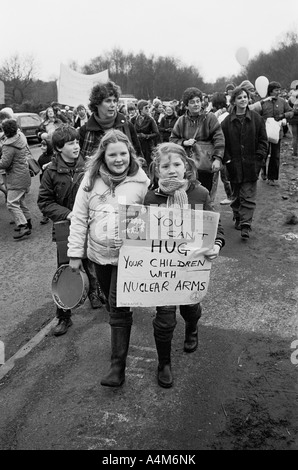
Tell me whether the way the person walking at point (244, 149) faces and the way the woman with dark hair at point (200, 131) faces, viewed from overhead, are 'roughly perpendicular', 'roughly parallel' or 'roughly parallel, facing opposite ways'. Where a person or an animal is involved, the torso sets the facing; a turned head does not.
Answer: roughly parallel

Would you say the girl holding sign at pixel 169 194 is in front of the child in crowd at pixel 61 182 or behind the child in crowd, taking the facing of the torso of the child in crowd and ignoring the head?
in front

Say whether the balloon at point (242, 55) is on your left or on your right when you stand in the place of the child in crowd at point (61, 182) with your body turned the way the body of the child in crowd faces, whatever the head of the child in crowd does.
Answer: on your left

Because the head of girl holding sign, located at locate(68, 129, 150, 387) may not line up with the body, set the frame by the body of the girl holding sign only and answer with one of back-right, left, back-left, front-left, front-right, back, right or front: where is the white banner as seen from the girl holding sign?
back

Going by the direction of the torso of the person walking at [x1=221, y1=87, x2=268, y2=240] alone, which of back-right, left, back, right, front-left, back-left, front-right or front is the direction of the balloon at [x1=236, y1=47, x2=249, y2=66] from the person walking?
back

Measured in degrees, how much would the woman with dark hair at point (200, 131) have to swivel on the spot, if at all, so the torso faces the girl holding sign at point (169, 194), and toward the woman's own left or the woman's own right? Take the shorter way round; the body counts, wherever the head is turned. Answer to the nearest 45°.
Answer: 0° — they already face them

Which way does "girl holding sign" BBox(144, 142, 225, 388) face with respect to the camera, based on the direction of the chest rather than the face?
toward the camera

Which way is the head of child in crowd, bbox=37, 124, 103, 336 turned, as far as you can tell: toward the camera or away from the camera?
toward the camera

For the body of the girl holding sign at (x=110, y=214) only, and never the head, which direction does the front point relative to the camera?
toward the camera

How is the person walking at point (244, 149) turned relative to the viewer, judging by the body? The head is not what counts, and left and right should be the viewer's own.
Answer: facing the viewer

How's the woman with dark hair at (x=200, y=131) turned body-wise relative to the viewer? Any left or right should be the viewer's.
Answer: facing the viewer

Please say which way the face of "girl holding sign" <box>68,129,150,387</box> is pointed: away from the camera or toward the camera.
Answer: toward the camera

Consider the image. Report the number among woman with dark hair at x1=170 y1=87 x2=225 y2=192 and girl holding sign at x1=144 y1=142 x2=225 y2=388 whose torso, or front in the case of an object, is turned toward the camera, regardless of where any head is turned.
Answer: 2

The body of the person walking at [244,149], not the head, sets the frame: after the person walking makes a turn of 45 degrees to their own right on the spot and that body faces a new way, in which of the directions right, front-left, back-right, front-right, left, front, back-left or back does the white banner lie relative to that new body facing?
right

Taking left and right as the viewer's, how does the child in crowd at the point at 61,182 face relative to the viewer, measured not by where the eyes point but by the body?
facing the viewer and to the right of the viewer

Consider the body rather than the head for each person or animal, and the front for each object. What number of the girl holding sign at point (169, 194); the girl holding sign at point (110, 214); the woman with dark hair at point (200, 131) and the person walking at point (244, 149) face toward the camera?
4
